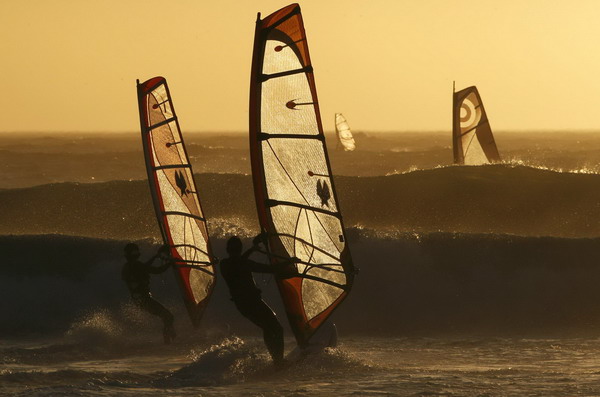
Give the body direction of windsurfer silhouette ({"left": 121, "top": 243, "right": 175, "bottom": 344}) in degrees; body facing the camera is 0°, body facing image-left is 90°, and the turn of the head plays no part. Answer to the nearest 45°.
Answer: approximately 270°

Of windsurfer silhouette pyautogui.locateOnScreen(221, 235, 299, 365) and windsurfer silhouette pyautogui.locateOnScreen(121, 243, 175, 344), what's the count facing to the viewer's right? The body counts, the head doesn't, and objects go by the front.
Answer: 2

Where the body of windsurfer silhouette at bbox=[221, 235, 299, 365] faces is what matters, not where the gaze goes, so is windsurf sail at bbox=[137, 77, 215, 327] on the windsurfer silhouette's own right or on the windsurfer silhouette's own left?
on the windsurfer silhouette's own left

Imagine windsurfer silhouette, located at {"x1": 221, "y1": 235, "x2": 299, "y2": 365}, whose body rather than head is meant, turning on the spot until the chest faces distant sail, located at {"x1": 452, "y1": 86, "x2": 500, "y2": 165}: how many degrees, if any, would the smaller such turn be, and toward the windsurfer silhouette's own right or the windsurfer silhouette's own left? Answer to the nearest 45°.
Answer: approximately 90° to the windsurfer silhouette's own left

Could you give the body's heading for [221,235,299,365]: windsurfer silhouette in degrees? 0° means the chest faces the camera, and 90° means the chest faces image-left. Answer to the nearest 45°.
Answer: approximately 270°

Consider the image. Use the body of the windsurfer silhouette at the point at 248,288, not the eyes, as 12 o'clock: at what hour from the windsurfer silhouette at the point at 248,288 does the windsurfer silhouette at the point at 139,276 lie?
the windsurfer silhouette at the point at 139,276 is roughly at 8 o'clock from the windsurfer silhouette at the point at 248,288.

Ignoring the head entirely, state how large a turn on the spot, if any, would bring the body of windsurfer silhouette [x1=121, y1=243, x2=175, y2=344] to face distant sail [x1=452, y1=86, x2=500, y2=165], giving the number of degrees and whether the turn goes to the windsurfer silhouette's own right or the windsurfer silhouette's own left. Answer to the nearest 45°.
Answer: approximately 45° to the windsurfer silhouette's own left

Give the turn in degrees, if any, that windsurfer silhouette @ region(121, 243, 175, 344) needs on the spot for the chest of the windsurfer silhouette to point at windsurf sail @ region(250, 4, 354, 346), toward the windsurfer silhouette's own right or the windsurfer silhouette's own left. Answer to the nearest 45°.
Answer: approximately 45° to the windsurfer silhouette's own right
